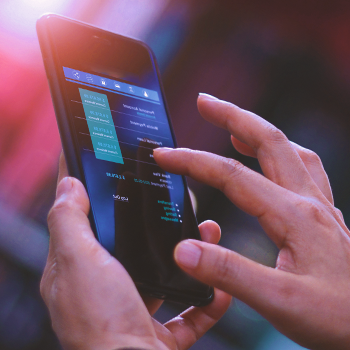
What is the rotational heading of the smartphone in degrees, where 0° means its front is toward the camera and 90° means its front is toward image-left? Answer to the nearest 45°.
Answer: approximately 315°
